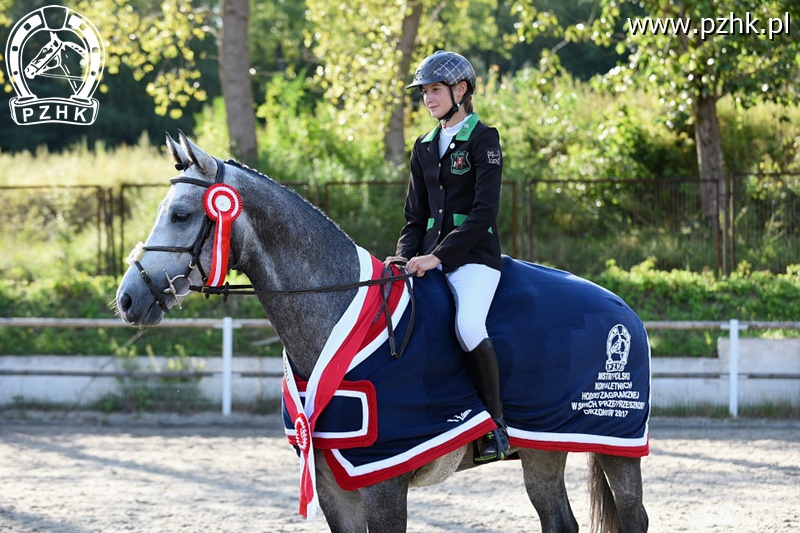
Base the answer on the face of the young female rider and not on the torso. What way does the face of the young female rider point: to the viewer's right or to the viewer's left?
to the viewer's left

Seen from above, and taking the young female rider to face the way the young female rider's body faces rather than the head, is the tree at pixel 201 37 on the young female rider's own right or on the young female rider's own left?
on the young female rider's own right

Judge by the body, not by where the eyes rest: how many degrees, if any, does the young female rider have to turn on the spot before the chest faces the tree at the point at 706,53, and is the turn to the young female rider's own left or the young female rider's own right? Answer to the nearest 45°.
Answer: approximately 135° to the young female rider's own right

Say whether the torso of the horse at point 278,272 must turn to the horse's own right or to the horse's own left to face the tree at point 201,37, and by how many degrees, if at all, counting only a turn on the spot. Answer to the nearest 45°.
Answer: approximately 90° to the horse's own right

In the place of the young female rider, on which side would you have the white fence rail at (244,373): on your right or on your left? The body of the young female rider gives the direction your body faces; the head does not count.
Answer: on your right

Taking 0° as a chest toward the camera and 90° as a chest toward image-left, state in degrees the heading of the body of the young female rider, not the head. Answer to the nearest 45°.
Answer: approximately 45°

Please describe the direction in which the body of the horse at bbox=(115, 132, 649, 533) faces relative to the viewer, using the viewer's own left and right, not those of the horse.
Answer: facing to the left of the viewer

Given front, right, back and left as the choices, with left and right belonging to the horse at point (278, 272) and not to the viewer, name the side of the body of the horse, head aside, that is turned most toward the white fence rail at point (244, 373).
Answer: right
